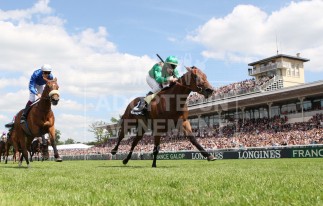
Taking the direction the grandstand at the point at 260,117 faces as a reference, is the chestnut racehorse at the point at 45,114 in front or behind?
in front
